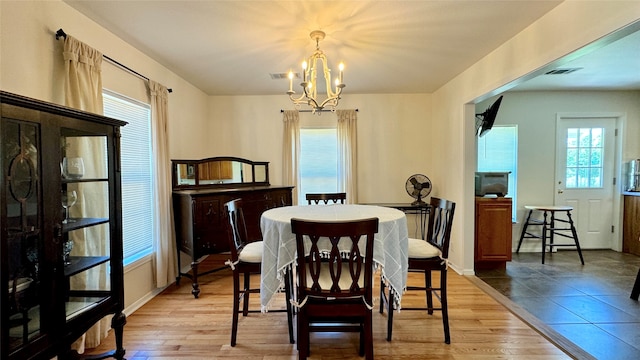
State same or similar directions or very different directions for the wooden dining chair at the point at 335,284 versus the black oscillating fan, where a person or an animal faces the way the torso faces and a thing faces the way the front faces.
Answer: very different directions

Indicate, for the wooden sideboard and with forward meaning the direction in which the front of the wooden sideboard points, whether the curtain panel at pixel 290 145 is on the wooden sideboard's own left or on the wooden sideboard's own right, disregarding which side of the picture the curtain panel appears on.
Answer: on the wooden sideboard's own left

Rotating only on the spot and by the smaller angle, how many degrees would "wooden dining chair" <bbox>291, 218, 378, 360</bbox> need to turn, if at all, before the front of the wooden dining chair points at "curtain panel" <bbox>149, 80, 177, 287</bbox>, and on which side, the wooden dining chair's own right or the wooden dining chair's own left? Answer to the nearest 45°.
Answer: approximately 45° to the wooden dining chair's own left

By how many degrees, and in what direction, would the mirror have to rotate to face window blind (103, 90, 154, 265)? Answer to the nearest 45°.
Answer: approximately 90° to its right

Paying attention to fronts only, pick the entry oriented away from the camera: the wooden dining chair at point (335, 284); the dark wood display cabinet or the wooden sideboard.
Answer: the wooden dining chair

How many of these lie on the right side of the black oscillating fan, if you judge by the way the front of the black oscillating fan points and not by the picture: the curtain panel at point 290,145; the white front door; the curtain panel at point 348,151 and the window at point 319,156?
3

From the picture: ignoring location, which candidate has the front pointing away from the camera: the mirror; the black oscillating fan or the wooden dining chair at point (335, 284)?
the wooden dining chair

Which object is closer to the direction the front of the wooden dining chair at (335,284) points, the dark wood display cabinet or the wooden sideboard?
the wooden sideboard

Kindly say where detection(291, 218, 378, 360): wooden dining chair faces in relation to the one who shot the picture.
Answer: facing away from the viewer

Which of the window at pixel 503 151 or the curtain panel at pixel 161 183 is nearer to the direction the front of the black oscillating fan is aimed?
the curtain panel

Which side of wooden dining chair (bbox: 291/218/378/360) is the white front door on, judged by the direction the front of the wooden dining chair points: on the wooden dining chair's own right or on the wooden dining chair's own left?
on the wooden dining chair's own right

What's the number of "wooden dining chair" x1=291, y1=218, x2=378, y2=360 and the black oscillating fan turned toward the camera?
1
